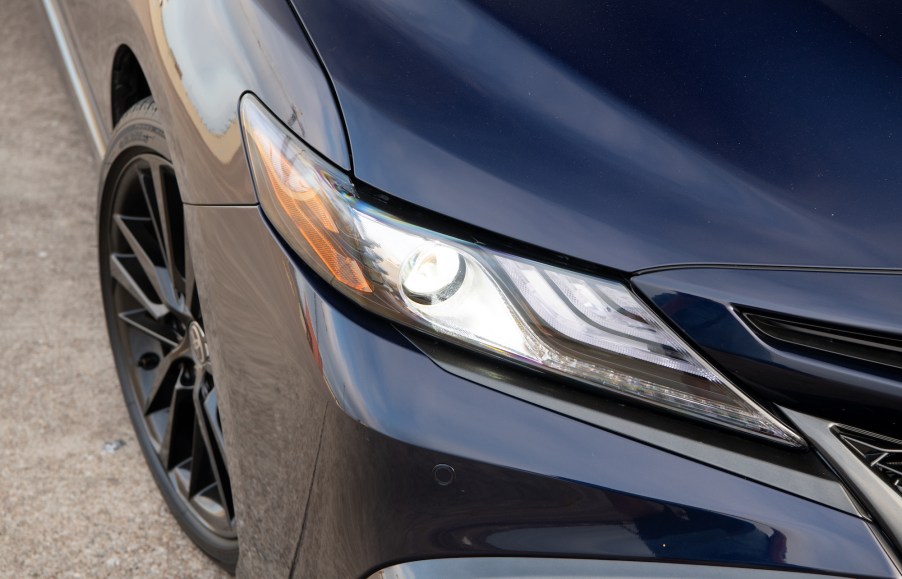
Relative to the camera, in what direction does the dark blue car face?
facing the viewer and to the right of the viewer
